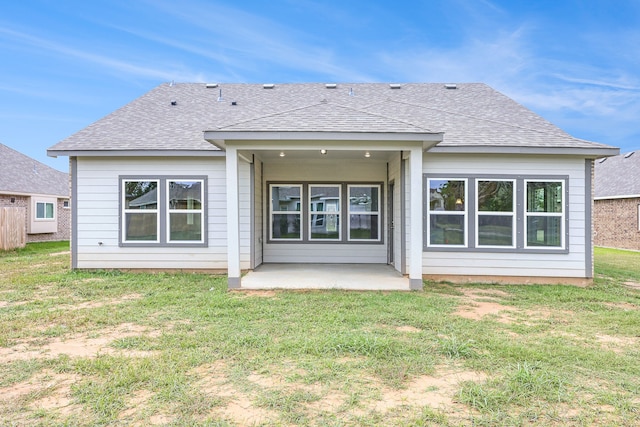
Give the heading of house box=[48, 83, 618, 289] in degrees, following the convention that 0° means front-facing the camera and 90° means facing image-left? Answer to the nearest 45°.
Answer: approximately 180°

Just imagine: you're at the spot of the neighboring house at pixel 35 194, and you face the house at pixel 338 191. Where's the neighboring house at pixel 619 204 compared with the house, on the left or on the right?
left

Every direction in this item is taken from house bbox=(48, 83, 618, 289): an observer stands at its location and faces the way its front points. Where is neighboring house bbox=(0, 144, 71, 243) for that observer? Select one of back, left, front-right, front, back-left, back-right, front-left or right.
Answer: front-left

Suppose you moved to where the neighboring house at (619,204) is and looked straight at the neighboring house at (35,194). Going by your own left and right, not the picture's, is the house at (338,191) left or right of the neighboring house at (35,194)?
left

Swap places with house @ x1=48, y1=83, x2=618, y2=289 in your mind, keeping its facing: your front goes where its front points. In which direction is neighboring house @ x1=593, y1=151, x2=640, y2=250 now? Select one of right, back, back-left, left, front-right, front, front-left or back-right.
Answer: front-right

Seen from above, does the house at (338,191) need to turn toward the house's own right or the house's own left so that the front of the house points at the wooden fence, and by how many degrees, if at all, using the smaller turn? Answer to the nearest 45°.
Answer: approximately 45° to the house's own left
